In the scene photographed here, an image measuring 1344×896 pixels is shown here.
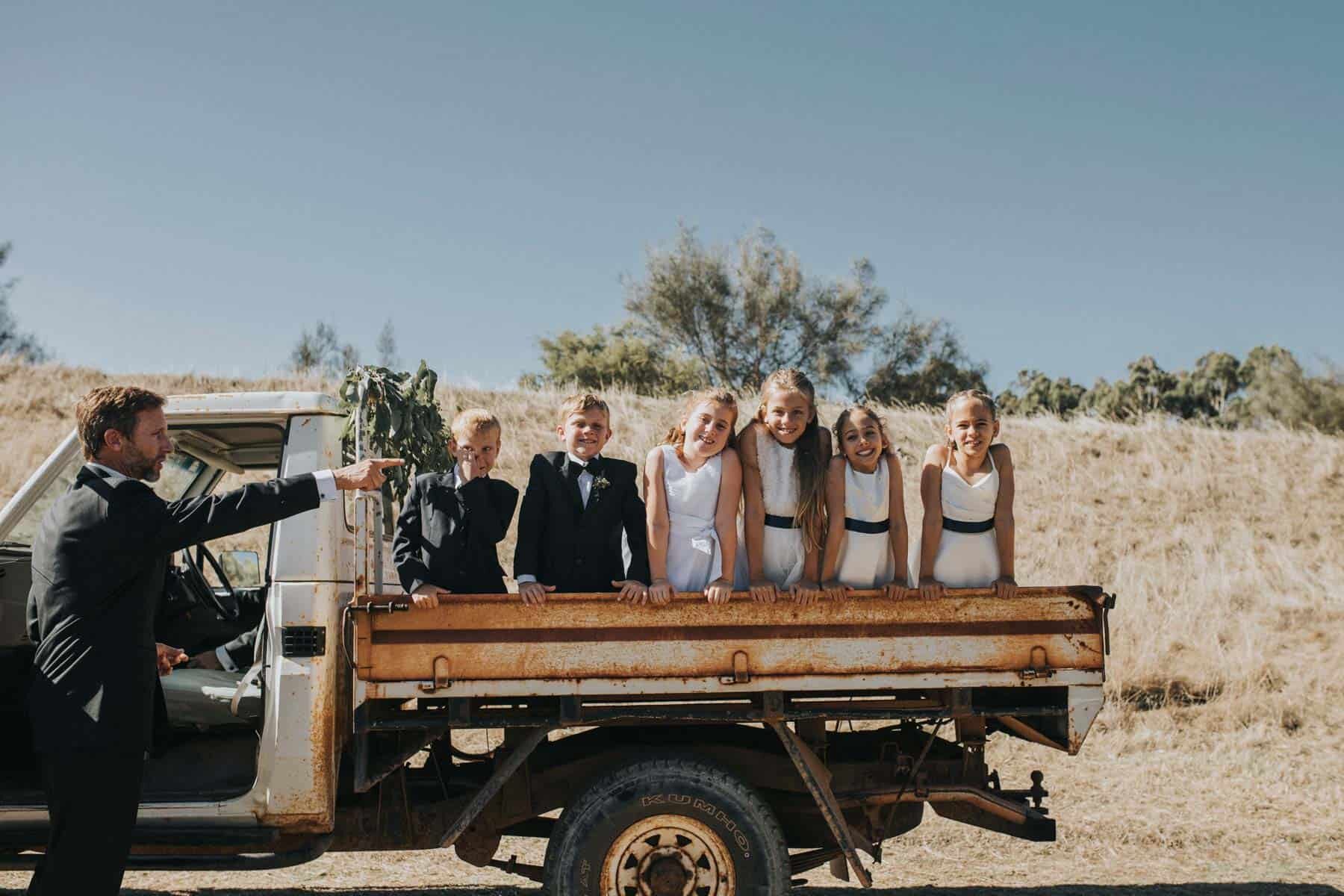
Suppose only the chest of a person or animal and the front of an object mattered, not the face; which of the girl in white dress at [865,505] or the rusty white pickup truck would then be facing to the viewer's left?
the rusty white pickup truck

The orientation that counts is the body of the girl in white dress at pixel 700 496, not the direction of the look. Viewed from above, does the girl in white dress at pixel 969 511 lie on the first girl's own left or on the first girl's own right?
on the first girl's own left

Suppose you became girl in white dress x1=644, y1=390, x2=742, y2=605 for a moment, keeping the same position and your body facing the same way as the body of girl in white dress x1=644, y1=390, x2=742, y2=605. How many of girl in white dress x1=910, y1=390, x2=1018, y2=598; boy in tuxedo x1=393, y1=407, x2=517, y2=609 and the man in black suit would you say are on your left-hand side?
1

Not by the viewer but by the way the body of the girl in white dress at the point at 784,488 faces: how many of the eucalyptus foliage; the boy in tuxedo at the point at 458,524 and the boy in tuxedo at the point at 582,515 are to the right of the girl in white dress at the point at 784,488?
3

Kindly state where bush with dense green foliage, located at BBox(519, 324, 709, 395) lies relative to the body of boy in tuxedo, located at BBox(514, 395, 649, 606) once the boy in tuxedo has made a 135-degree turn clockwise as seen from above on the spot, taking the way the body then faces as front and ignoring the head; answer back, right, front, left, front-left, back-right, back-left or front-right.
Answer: front-right

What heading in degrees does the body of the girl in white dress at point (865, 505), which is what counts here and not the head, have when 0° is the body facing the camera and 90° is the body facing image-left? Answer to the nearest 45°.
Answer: approximately 0°

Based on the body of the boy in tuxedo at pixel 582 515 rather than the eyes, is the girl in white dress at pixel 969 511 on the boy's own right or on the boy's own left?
on the boy's own left

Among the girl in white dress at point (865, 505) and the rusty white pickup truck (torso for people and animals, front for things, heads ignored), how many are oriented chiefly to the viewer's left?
1

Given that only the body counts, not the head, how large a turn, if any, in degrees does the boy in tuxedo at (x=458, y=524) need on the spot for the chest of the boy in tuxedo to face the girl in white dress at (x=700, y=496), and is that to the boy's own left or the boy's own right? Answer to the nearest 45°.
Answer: approximately 90° to the boy's own left
